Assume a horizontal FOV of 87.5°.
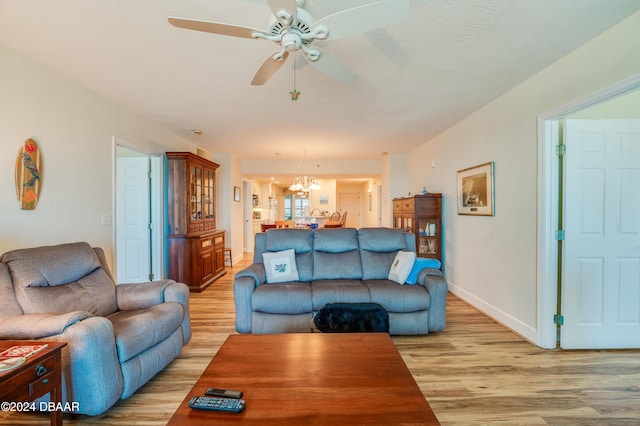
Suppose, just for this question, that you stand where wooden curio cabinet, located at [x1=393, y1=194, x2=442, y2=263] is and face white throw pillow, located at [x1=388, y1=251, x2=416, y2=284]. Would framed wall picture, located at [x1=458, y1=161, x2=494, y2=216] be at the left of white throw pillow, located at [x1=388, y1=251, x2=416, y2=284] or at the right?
left

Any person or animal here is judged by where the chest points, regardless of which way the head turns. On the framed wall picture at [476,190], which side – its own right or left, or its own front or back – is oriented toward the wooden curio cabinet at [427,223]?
right

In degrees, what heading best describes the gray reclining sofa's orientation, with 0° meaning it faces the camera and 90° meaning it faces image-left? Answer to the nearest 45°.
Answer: approximately 0°

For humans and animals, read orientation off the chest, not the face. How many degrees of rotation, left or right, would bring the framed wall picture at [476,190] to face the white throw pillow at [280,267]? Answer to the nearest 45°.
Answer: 0° — it already faces it

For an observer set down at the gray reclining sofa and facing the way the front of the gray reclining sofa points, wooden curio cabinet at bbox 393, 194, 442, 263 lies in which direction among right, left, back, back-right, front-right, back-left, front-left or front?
back-left

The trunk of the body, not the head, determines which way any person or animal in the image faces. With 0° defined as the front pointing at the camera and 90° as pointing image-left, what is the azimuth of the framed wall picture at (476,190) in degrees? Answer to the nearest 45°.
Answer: approximately 45°

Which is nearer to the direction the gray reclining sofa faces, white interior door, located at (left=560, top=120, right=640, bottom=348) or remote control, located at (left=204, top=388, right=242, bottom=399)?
the remote control
